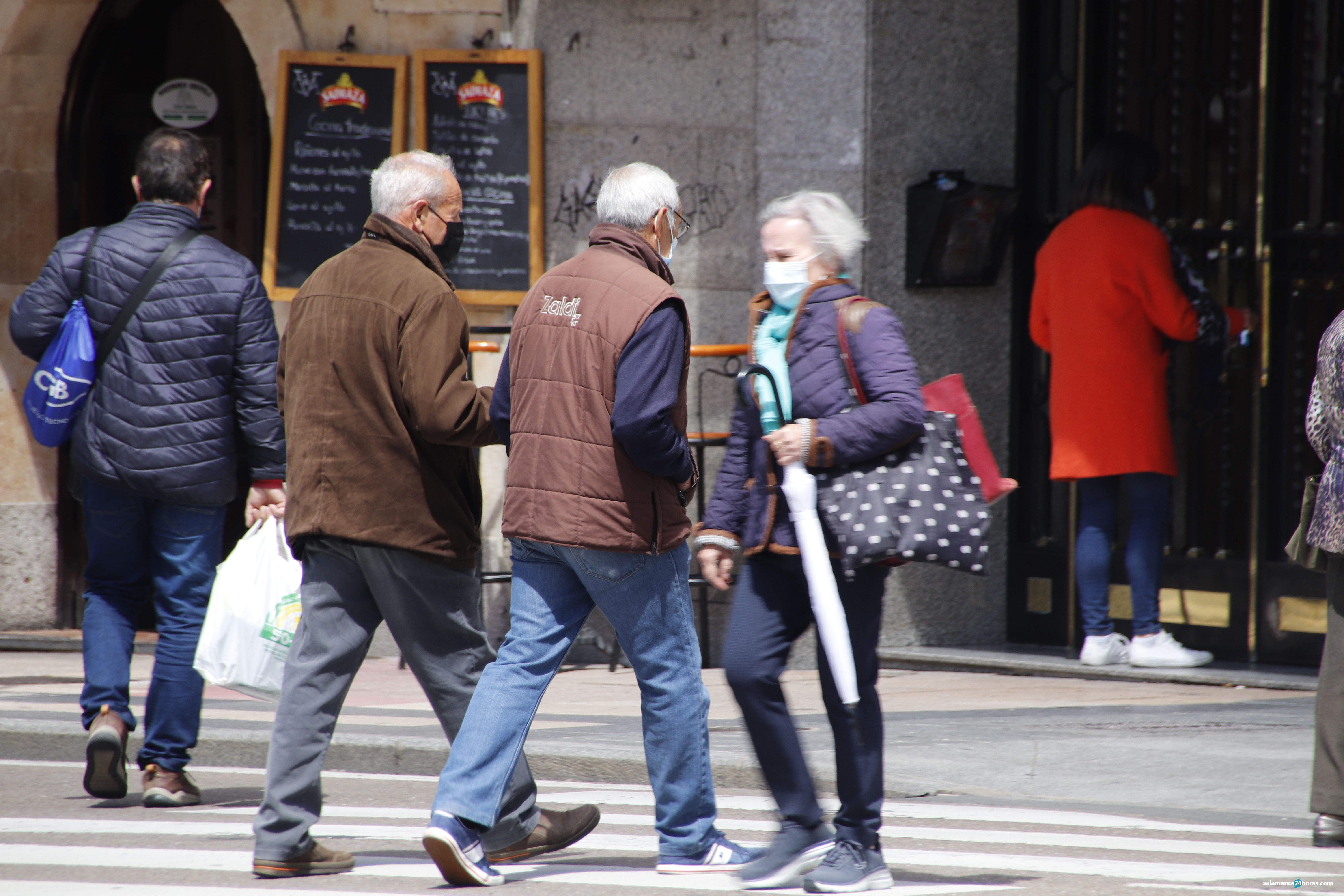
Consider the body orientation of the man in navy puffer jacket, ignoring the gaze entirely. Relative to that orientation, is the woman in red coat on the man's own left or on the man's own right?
on the man's own right

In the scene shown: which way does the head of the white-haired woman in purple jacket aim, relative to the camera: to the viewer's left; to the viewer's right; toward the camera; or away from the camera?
to the viewer's left

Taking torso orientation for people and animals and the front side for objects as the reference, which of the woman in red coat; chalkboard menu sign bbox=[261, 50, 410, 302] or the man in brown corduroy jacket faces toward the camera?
the chalkboard menu sign

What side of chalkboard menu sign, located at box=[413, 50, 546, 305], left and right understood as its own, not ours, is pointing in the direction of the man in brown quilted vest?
front

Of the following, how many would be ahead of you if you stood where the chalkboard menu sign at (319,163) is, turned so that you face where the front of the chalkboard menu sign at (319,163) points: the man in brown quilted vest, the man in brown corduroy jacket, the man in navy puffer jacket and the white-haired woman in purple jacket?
4

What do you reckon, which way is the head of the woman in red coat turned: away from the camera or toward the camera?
away from the camera

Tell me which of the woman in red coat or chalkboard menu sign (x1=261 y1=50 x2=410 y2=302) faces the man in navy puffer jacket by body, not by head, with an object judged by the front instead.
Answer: the chalkboard menu sign

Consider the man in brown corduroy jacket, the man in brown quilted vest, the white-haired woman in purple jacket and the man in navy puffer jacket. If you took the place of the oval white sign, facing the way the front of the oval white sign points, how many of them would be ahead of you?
4

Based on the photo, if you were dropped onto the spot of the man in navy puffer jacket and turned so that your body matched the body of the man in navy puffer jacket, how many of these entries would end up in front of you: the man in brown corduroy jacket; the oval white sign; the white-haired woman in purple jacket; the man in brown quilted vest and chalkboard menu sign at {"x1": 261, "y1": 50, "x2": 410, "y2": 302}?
2

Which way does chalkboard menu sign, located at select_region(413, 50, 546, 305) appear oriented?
toward the camera

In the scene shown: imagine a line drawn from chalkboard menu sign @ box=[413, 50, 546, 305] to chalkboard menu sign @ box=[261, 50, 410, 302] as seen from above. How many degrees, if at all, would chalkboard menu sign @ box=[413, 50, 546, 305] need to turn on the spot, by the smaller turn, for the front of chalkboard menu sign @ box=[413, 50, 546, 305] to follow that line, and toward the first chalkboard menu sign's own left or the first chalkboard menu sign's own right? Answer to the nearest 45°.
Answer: approximately 90° to the first chalkboard menu sign's own right

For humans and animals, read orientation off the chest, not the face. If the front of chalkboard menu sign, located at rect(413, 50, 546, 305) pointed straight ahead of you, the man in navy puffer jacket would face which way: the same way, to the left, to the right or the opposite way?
the opposite way

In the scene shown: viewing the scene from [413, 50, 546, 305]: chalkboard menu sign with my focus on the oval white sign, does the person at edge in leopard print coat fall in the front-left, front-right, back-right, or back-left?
back-left

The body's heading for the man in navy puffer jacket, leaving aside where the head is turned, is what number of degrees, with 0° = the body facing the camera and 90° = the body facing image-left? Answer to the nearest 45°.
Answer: approximately 180°
